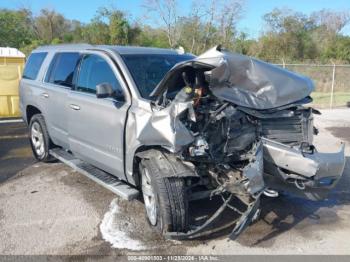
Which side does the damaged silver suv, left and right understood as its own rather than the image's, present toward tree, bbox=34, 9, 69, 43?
back

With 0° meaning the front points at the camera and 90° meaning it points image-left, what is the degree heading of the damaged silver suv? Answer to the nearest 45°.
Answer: approximately 315°
